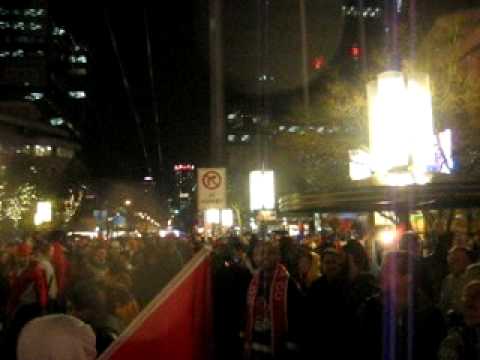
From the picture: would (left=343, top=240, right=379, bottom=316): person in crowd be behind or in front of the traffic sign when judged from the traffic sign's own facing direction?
in front

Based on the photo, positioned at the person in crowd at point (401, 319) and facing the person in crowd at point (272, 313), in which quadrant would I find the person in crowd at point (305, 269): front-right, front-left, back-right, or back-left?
front-right

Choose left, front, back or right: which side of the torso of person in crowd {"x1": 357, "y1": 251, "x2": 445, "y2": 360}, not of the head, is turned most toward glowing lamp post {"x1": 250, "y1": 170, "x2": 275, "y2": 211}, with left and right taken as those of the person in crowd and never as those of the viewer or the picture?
back

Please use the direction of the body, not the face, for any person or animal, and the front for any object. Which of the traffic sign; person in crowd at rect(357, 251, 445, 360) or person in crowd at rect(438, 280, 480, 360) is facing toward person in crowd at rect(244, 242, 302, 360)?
the traffic sign

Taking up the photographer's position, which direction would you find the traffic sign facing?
facing the viewer

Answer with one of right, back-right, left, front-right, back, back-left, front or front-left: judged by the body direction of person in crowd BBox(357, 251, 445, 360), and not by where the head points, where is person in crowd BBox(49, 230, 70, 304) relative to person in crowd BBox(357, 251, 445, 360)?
back-right

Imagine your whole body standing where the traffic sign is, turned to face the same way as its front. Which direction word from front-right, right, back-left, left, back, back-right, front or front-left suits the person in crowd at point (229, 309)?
front
